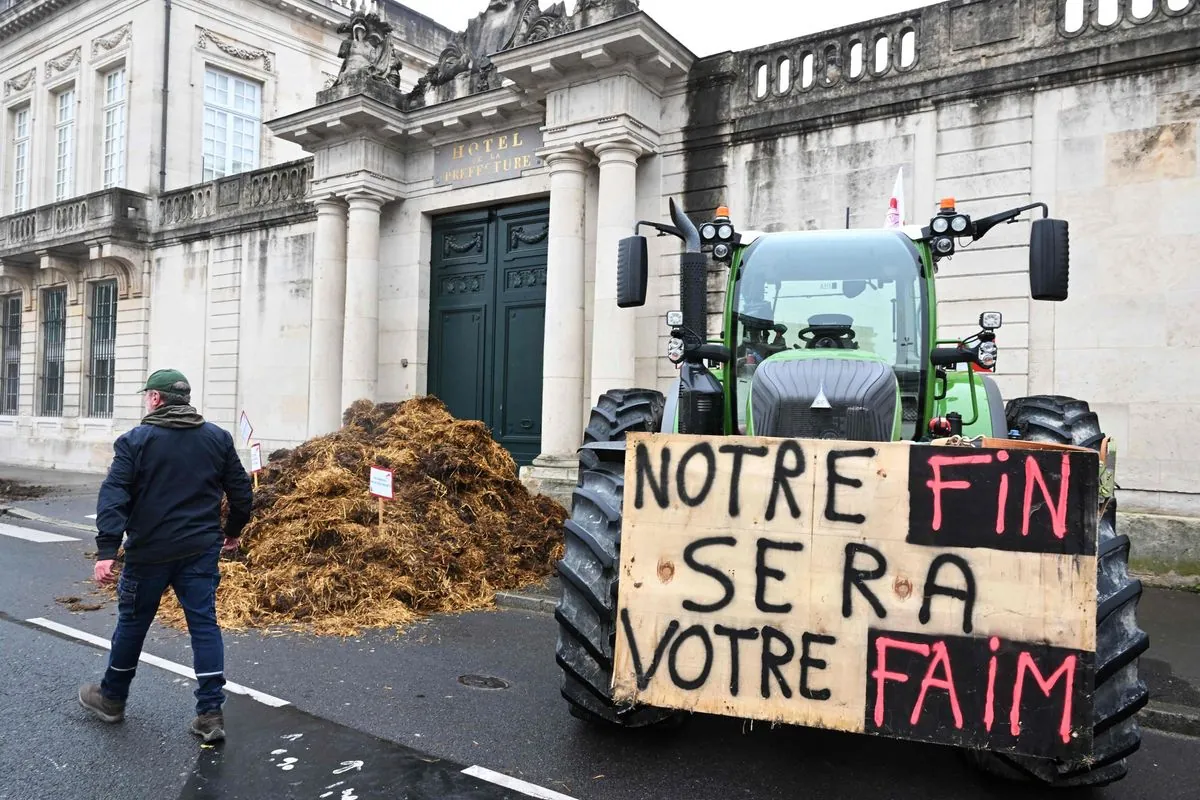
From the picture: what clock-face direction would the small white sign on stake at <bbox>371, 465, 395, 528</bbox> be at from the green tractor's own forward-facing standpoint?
The small white sign on stake is roughly at 4 o'clock from the green tractor.

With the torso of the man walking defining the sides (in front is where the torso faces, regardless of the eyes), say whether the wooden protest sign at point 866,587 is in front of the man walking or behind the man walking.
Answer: behind

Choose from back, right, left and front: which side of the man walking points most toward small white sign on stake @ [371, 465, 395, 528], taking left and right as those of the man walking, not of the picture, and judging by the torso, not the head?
right

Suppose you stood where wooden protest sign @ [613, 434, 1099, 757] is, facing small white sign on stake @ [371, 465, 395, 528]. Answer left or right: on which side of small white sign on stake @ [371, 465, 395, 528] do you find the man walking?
left

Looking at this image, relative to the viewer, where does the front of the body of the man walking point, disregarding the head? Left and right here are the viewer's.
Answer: facing away from the viewer and to the left of the viewer

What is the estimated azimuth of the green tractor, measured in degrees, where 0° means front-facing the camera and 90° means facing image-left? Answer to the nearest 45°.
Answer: approximately 0°

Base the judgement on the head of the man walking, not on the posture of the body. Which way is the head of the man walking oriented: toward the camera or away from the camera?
away from the camera

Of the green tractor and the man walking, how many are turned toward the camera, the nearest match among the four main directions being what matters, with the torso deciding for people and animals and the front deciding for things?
1
